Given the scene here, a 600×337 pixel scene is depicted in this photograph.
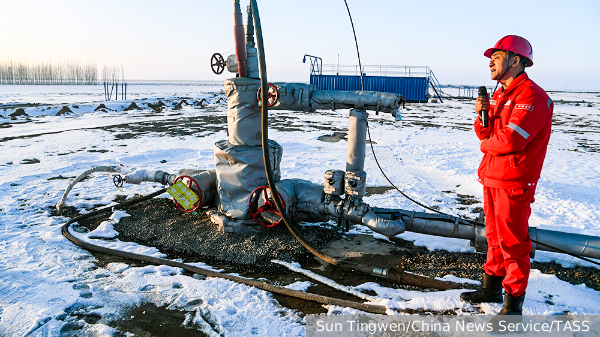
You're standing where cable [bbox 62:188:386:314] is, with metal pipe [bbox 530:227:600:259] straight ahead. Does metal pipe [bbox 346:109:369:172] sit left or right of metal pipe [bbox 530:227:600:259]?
left

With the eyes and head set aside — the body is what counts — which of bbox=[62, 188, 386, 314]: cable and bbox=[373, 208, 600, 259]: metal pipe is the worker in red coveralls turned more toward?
the cable

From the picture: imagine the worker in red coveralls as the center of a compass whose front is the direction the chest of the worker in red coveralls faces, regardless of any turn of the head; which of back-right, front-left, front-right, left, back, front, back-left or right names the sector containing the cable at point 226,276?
front

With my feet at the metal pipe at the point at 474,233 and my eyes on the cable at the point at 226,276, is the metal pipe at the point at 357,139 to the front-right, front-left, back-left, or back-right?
front-right

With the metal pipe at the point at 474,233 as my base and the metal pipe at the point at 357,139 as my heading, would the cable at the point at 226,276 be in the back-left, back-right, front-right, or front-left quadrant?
front-left

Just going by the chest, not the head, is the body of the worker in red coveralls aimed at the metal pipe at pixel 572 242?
no

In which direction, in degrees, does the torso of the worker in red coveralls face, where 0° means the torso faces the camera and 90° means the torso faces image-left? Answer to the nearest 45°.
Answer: approximately 90°
